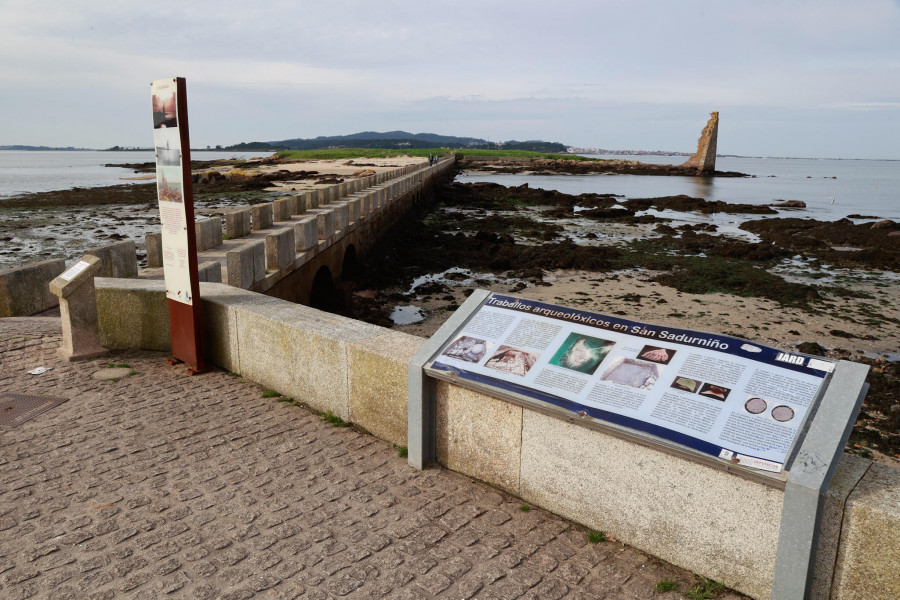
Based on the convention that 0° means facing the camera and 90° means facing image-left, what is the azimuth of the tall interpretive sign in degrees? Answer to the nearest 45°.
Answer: approximately 45°

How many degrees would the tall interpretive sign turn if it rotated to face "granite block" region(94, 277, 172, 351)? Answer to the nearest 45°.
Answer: approximately 90° to its right

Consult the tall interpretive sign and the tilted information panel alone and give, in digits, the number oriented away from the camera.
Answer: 0

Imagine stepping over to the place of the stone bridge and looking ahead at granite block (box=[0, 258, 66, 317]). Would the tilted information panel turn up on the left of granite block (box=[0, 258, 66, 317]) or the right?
left

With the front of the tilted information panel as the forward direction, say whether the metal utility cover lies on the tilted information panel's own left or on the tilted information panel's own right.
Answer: on the tilted information panel's own right

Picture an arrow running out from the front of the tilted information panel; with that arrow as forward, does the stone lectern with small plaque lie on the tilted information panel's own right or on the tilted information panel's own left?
on the tilted information panel's own right

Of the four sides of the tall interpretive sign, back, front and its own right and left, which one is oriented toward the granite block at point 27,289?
right

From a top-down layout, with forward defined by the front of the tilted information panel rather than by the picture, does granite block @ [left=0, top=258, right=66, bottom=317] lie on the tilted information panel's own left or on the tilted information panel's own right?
on the tilted information panel's own right

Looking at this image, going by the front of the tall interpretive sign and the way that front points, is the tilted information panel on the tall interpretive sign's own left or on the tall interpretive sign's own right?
on the tall interpretive sign's own left

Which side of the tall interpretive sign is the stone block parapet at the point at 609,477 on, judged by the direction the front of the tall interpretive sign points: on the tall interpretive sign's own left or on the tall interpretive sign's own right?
on the tall interpretive sign's own left

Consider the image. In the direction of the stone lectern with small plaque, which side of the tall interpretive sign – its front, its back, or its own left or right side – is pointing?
right

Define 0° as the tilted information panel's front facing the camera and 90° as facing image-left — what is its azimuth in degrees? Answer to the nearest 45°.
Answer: approximately 45°
